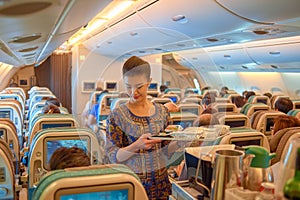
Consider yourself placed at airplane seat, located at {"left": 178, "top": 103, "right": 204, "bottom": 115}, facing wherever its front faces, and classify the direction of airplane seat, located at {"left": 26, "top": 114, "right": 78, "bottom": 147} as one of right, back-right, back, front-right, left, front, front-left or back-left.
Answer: back-left

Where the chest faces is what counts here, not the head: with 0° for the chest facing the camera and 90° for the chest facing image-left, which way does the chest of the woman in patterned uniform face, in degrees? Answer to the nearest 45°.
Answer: approximately 0°

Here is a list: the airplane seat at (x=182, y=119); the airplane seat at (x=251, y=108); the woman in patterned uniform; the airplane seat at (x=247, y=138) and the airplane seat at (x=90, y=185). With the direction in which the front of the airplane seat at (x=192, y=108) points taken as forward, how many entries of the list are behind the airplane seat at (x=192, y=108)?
4

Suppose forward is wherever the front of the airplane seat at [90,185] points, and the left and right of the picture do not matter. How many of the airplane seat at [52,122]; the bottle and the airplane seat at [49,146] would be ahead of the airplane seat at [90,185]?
2

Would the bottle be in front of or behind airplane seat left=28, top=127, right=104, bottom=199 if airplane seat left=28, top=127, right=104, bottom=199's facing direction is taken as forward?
behind

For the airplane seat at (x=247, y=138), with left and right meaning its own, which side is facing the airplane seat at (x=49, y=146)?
left

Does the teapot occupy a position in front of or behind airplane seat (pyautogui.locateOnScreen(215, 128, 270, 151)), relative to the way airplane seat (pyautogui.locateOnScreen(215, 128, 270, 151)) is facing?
behind

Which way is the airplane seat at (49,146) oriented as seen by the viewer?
away from the camera

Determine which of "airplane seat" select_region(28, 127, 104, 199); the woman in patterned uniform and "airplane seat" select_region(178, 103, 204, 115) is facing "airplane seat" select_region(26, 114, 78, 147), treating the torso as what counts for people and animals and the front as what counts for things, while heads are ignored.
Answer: "airplane seat" select_region(28, 127, 104, 199)

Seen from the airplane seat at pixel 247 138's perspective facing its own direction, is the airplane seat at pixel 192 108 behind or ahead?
ahead

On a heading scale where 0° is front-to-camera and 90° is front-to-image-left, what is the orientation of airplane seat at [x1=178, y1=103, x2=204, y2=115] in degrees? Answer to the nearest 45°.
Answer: approximately 180°

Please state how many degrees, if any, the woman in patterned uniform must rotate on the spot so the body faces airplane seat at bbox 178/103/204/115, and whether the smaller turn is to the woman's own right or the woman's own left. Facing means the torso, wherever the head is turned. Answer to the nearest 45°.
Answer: approximately 180°
